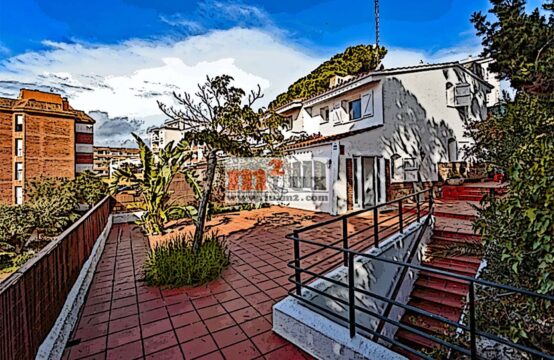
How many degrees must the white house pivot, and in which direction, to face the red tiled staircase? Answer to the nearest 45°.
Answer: approximately 45° to its left

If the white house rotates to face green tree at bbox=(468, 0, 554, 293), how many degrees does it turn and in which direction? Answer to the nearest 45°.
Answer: approximately 45° to its left

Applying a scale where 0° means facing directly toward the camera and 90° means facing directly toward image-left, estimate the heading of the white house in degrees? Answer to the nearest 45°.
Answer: approximately 45°

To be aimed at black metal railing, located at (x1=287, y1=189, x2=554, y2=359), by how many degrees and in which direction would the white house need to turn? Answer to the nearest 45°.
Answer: approximately 45° to its left
